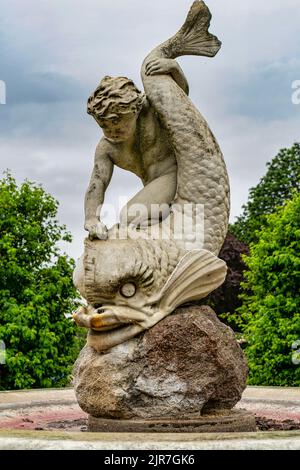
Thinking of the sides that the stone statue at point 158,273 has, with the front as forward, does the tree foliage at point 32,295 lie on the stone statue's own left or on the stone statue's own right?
on the stone statue's own right

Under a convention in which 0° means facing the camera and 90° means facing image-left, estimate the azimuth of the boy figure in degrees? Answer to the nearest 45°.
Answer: approximately 45°

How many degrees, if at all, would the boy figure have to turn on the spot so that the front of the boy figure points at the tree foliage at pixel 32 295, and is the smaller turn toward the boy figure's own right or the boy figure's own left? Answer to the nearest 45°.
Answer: approximately 135° to the boy figure's own right
